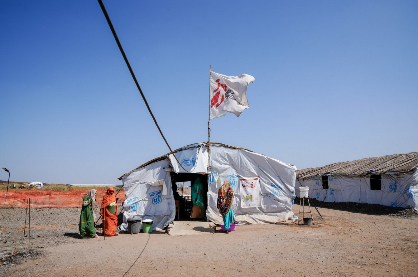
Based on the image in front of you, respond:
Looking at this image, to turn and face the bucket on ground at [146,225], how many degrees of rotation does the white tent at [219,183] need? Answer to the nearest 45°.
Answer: approximately 45° to its right

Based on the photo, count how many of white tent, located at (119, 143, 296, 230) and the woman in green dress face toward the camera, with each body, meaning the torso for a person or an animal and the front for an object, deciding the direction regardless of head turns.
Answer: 1

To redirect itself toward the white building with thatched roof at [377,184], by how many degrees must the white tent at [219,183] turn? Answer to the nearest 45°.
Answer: approximately 135° to its left

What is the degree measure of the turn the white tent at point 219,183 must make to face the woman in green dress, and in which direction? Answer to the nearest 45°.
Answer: approximately 45° to its right

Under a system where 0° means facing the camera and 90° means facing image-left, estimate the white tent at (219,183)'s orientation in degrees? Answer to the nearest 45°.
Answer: approximately 0°

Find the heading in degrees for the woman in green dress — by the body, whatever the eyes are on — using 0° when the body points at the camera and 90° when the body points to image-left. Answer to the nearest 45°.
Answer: approximately 270°
